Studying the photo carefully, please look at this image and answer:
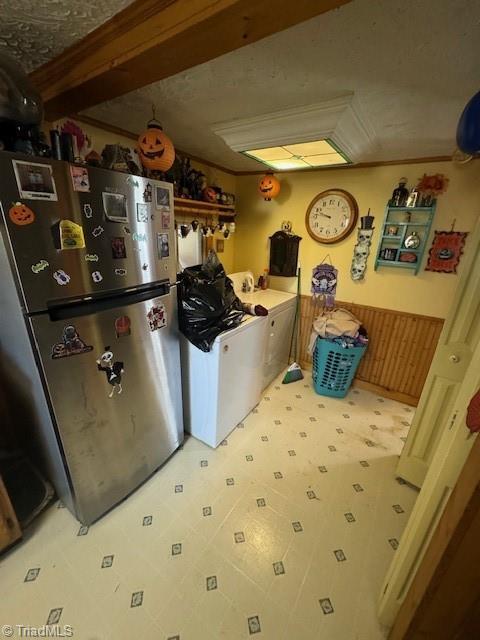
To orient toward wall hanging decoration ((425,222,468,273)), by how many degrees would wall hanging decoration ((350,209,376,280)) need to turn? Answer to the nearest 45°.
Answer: approximately 90° to its left

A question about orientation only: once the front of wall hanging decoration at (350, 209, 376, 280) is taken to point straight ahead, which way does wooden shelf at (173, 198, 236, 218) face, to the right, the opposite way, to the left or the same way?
to the left

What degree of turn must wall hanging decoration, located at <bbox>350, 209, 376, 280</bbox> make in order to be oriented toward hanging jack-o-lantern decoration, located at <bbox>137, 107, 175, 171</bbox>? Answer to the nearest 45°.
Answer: approximately 45° to its right

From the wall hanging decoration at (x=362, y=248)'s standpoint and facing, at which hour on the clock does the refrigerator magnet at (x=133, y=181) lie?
The refrigerator magnet is roughly at 1 o'clock from the wall hanging decoration.

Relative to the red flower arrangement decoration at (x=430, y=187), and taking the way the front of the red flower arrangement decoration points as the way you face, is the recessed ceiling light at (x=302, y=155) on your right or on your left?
on your right

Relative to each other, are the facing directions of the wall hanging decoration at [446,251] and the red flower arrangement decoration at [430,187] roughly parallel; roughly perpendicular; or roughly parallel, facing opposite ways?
roughly parallel

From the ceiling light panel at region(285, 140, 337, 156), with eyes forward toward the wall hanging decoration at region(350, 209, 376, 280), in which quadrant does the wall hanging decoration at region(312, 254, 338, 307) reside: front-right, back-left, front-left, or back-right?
front-left

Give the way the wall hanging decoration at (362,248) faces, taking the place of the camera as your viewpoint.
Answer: facing the viewer

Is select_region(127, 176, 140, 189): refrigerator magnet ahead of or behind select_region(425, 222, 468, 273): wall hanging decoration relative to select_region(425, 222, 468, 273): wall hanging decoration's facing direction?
ahead

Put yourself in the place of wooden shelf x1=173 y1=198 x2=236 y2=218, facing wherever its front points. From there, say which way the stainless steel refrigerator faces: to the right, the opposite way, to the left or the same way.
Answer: the same way

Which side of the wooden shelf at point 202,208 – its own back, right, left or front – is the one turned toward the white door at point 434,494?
front

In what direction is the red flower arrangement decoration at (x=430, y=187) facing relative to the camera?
toward the camera

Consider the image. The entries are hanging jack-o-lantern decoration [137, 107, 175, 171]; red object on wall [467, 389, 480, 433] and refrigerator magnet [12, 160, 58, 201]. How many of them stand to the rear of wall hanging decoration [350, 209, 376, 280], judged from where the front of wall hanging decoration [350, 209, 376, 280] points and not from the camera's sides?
0

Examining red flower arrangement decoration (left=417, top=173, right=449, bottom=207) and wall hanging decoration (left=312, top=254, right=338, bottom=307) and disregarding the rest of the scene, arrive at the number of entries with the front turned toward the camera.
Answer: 2

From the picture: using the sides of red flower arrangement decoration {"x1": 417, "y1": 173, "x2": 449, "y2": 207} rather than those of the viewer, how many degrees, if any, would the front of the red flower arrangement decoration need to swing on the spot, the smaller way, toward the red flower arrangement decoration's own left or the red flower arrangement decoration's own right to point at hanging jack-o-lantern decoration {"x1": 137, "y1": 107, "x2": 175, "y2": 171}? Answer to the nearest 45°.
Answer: approximately 45° to the red flower arrangement decoration's own right

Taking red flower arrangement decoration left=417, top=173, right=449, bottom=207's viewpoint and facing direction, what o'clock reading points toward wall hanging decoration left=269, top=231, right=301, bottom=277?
wall hanging decoration left=269, top=231, right=301, bottom=277 is roughly at 3 o'clock from red flower arrangement decoration left=417, top=173, right=449, bottom=207.

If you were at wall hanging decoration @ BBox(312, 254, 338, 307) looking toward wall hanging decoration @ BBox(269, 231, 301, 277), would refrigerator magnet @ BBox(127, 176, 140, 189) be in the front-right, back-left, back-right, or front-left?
front-left

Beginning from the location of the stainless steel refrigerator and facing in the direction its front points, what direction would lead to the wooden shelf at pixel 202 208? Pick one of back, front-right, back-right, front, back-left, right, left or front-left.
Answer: left
